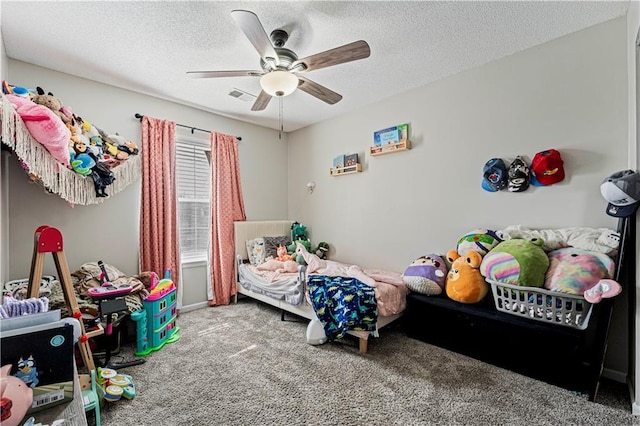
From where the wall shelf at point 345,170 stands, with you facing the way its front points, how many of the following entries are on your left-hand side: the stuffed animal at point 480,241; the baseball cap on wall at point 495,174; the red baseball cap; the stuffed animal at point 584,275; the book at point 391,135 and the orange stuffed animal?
6

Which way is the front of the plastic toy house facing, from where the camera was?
facing the viewer and to the right of the viewer

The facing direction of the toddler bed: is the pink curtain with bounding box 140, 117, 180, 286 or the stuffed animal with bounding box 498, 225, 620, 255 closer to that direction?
the stuffed animal

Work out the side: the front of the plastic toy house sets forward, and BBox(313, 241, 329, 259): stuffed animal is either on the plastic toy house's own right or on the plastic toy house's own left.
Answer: on the plastic toy house's own left

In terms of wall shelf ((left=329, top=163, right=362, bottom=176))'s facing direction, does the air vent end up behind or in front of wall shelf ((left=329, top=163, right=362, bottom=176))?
in front

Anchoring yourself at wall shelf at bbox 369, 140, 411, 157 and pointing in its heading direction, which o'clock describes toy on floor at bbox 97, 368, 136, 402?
The toy on floor is roughly at 12 o'clock from the wall shelf.

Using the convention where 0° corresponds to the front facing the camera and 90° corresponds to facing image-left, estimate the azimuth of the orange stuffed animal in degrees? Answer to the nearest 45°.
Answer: approximately 45°

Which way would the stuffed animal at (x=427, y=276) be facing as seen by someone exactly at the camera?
facing the viewer and to the left of the viewer

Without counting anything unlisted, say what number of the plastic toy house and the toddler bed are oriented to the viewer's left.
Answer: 0

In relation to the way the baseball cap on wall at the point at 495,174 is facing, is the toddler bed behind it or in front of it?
in front

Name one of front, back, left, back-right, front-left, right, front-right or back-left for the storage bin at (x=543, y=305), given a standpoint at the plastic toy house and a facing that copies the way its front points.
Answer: front
